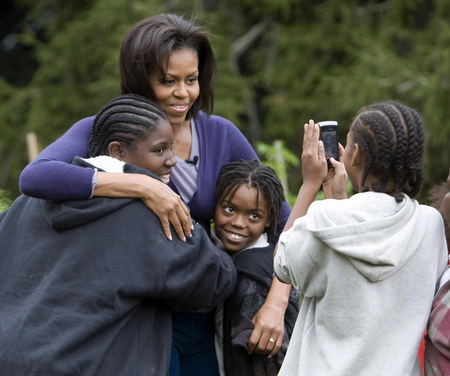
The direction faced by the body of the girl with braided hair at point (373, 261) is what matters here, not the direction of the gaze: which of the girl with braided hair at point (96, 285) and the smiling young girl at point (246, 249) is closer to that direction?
the smiling young girl

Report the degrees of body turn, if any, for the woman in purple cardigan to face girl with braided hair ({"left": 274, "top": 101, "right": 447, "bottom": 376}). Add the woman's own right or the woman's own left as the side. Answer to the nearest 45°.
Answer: approximately 45° to the woman's own left

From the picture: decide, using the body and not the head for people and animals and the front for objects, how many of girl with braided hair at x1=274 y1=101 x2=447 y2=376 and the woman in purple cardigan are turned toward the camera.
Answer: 1

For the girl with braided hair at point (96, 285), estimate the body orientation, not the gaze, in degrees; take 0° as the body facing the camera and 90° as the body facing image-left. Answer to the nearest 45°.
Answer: approximately 225°

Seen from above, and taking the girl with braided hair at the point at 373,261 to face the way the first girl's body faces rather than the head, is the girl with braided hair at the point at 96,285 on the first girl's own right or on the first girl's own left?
on the first girl's own left

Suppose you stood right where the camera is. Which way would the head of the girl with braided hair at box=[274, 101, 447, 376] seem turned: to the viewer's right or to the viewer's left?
to the viewer's left

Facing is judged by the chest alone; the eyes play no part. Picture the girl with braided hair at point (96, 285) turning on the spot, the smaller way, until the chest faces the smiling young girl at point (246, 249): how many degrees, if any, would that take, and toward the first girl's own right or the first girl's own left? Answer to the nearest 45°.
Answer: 0° — they already face them

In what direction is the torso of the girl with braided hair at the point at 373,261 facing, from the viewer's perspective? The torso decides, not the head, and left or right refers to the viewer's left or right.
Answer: facing away from the viewer and to the left of the viewer

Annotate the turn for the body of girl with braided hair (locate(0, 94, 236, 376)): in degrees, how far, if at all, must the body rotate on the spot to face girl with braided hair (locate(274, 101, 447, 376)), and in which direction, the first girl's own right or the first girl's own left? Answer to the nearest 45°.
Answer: approximately 45° to the first girl's own right

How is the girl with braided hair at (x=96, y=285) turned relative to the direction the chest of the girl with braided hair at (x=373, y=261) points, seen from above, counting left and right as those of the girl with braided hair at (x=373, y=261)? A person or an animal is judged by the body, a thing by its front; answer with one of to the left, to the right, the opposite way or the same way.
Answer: to the right
